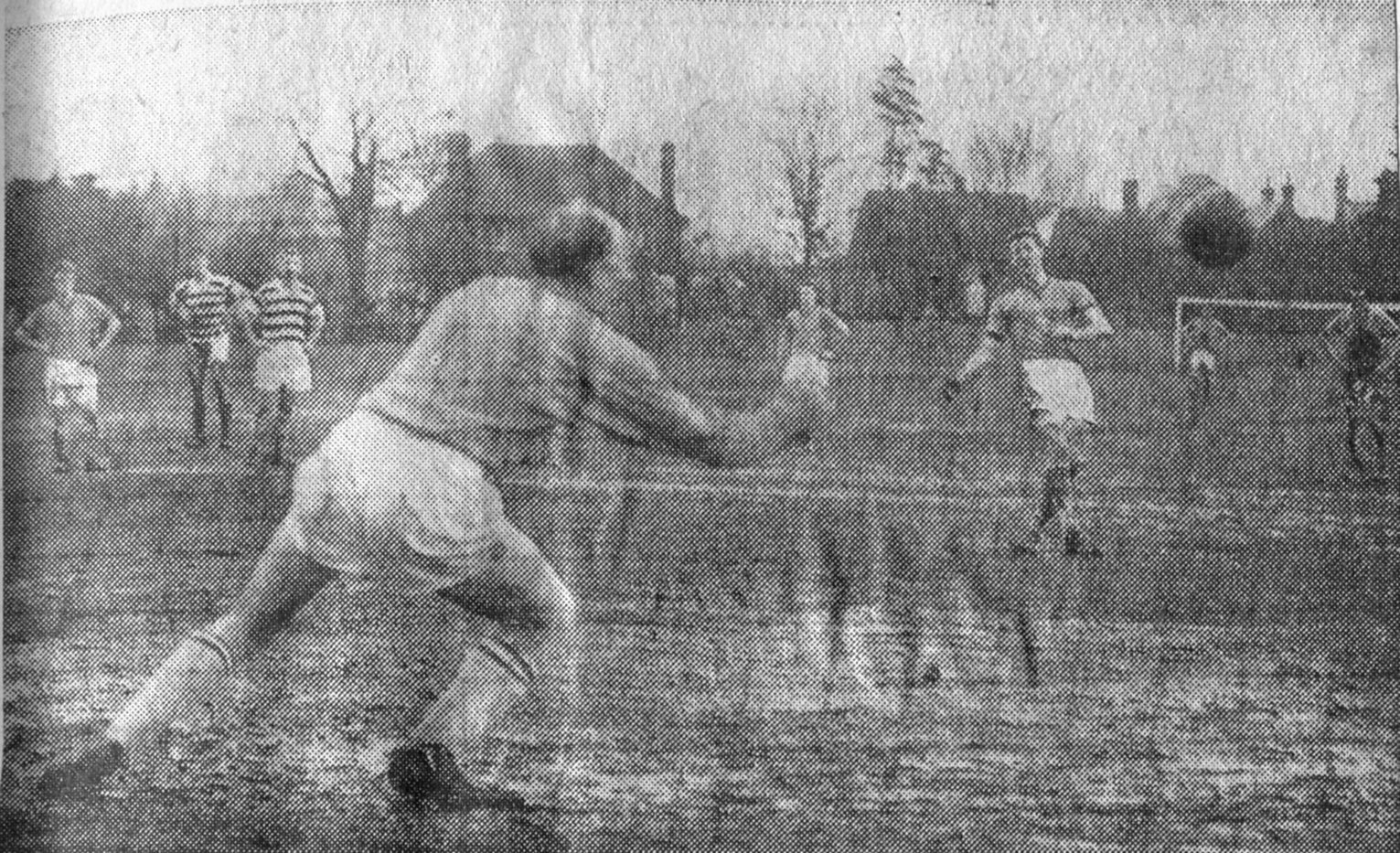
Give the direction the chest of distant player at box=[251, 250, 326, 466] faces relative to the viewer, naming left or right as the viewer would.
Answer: facing the viewer

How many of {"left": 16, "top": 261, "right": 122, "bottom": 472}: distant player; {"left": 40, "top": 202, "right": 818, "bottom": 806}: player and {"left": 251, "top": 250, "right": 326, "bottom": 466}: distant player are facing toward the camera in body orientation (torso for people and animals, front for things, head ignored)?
2

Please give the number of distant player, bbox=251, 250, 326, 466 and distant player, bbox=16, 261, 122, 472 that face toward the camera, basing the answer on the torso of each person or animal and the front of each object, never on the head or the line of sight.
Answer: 2

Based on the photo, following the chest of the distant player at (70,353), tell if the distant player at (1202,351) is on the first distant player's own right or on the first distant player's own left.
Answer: on the first distant player's own left

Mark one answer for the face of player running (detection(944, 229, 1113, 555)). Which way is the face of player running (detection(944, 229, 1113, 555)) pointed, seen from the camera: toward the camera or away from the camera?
toward the camera

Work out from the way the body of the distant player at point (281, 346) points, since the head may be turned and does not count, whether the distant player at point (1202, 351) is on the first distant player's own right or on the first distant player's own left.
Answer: on the first distant player's own left

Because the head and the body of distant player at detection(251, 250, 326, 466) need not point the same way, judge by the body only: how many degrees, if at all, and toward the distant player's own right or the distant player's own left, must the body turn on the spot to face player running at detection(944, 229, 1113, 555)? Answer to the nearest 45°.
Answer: approximately 90° to the distant player's own left

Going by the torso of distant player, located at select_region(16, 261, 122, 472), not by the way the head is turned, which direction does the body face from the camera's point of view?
toward the camera
